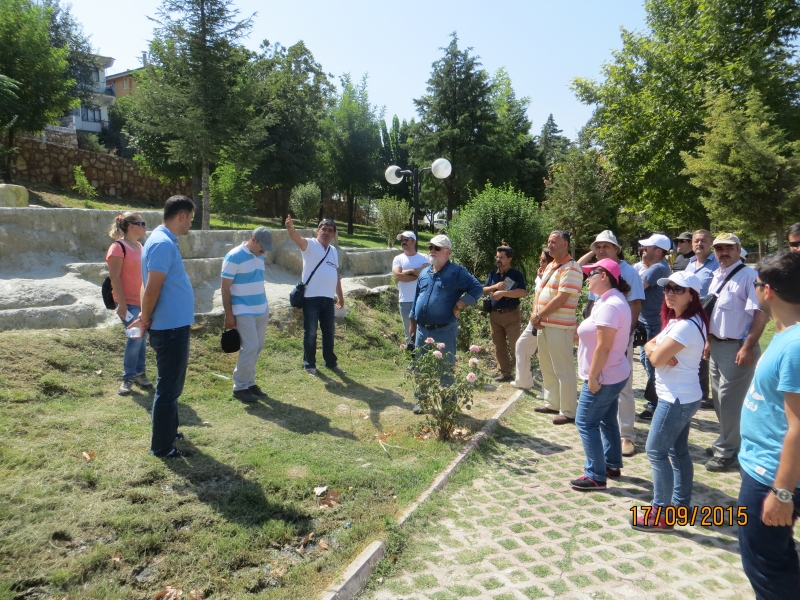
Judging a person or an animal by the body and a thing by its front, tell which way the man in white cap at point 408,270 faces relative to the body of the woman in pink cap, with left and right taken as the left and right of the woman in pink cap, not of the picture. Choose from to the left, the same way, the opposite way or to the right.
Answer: to the left

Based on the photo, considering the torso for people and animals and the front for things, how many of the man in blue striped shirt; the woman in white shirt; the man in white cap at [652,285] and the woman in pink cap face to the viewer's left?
3

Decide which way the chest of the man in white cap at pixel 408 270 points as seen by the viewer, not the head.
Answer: toward the camera

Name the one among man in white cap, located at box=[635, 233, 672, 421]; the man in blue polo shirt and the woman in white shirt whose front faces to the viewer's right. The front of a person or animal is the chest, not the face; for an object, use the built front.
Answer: the man in blue polo shirt

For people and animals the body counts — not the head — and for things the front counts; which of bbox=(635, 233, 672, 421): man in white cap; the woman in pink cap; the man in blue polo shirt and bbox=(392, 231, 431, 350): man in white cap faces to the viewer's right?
the man in blue polo shirt

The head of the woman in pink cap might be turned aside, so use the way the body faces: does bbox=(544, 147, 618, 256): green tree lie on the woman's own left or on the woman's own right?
on the woman's own right

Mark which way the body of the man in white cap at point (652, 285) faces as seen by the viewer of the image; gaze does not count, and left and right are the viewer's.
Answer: facing to the left of the viewer

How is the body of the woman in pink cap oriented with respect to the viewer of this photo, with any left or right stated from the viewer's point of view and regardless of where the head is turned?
facing to the left of the viewer

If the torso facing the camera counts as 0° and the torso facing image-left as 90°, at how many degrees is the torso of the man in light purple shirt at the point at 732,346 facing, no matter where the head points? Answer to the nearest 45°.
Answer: approximately 45°

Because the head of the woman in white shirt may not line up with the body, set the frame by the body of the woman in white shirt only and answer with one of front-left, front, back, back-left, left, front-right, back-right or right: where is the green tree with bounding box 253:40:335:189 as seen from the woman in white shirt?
front-right

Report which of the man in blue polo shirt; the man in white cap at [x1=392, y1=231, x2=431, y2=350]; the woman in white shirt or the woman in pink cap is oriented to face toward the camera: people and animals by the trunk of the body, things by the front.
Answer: the man in white cap

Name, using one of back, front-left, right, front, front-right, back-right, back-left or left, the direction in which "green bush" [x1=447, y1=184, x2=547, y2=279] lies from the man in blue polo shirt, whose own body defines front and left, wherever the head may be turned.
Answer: front-left

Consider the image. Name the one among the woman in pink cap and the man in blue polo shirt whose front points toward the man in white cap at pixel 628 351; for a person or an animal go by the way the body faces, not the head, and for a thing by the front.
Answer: the man in blue polo shirt
